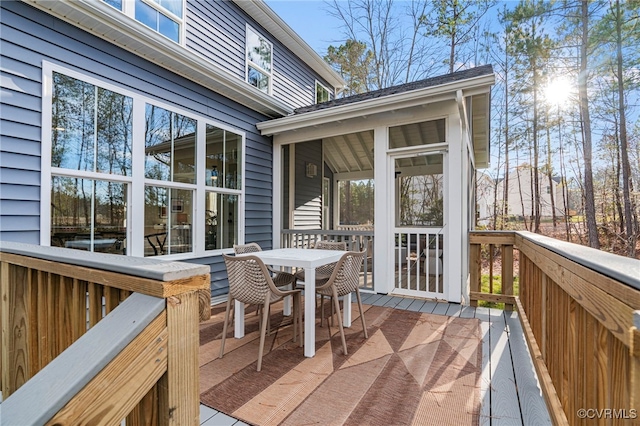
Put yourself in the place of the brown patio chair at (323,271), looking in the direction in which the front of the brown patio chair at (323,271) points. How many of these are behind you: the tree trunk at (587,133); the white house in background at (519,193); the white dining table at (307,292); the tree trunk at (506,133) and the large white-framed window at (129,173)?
3

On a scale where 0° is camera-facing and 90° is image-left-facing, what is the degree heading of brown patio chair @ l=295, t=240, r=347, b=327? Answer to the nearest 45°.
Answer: approximately 45°

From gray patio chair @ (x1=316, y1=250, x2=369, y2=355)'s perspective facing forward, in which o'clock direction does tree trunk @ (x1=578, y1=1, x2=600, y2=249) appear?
The tree trunk is roughly at 3 o'clock from the gray patio chair.

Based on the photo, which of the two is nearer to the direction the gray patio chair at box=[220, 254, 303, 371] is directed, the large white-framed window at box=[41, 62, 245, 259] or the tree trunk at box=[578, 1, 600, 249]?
the tree trunk

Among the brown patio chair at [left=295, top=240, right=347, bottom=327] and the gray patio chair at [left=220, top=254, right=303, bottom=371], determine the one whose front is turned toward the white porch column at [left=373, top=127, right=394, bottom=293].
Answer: the gray patio chair at [left=220, top=254, right=303, bottom=371]

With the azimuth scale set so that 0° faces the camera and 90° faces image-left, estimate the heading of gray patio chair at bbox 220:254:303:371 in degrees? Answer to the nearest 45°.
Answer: approximately 225°

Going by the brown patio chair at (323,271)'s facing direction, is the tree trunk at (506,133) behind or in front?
behind

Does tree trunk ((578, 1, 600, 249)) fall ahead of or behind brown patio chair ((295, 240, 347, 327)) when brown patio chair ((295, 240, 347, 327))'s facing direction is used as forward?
behind

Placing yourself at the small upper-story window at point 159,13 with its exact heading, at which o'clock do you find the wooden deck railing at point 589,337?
The wooden deck railing is roughly at 1 o'clock from the small upper-story window.
